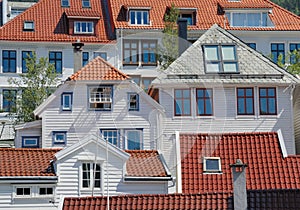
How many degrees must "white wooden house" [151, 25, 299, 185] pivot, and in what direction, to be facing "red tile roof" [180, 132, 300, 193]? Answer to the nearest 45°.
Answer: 0° — it already faces it

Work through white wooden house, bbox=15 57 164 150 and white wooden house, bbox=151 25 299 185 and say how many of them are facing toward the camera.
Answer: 2

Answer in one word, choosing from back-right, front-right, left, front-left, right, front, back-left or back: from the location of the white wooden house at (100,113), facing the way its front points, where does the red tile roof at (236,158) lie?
front-left

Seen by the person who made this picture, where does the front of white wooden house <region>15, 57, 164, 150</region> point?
facing the viewer

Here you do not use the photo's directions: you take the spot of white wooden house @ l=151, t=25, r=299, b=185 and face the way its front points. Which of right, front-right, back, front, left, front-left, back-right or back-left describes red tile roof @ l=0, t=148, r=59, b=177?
front-right

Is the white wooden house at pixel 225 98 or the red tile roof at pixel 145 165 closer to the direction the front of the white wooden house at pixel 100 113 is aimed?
the red tile roof

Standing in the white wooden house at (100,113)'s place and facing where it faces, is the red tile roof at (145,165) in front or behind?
in front

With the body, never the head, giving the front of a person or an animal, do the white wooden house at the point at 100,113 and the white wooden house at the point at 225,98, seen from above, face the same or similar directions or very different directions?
same or similar directions

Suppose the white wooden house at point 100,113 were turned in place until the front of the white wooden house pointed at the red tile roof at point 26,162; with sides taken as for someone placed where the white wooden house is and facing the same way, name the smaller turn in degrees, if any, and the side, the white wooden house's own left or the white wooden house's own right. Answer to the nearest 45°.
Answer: approximately 45° to the white wooden house's own right

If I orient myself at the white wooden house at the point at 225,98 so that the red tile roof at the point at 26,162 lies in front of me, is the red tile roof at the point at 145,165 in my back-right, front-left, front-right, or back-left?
front-left

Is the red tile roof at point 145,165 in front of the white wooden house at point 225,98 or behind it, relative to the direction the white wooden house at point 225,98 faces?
in front

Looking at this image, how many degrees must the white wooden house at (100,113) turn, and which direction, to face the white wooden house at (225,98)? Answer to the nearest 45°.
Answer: approximately 90° to its left

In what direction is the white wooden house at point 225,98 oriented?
toward the camera
